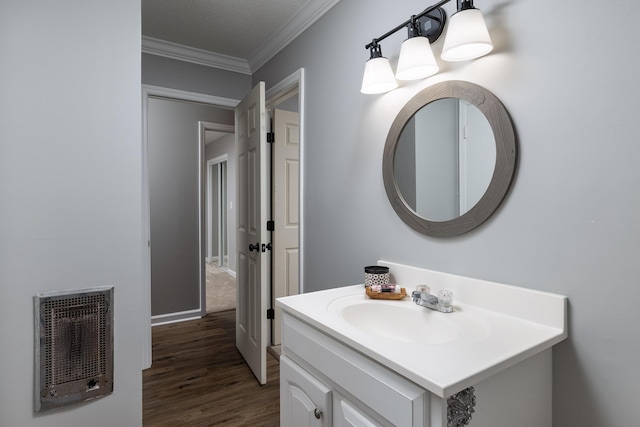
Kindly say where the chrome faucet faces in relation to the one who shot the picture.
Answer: facing the viewer and to the left of the viewer

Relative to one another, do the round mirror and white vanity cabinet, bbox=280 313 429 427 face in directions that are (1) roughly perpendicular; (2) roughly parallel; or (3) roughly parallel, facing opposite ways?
roughly parallel

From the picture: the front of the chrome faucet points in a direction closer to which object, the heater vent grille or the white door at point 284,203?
the heater vent grille

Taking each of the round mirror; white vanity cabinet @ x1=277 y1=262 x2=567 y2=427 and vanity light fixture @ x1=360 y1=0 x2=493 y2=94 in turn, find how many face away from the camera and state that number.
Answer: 0

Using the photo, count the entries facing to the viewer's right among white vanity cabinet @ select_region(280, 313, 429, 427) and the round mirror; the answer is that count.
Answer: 0

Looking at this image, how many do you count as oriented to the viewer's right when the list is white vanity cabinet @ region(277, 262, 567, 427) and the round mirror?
0

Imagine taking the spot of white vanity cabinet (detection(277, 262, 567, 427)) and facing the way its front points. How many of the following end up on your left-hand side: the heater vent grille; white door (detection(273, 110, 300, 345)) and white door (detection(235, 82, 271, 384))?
0

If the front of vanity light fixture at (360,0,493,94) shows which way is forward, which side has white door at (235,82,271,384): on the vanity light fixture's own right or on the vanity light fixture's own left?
on the vanity light fixture's own right

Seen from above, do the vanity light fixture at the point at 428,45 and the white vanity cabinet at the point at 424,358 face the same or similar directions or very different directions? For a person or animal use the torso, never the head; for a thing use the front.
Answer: same or similar directions

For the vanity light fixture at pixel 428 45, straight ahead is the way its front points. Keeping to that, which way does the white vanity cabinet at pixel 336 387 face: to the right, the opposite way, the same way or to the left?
the same way

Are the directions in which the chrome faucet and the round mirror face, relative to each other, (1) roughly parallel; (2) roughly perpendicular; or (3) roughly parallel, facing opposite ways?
roughly parallel
